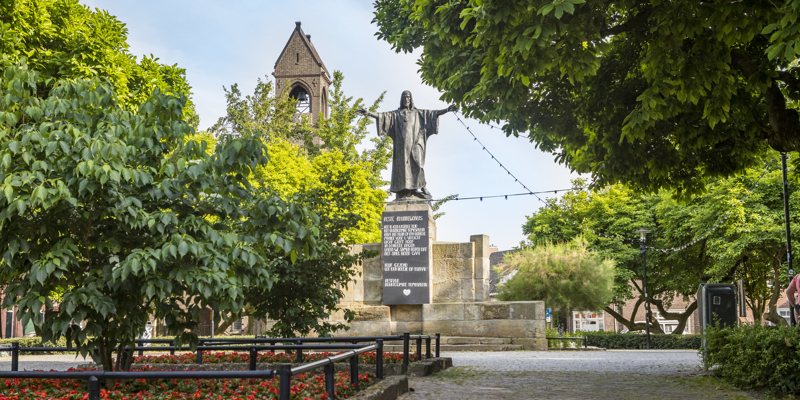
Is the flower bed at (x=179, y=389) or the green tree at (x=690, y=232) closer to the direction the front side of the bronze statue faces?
the flower bed

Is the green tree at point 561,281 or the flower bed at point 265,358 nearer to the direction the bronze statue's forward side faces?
the flower bed

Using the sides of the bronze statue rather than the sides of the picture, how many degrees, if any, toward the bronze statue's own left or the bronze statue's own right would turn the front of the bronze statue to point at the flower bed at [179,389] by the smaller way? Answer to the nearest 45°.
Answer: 0° — it already faces it

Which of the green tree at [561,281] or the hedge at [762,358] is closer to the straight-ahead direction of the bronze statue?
the hedge

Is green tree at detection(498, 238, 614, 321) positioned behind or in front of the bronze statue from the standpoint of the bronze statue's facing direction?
behind

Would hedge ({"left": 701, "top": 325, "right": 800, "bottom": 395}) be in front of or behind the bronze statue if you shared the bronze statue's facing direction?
in front

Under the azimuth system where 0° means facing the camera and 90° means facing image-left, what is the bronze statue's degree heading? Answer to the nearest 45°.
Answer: approximately 0°

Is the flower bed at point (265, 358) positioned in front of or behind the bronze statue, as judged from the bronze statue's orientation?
in front
